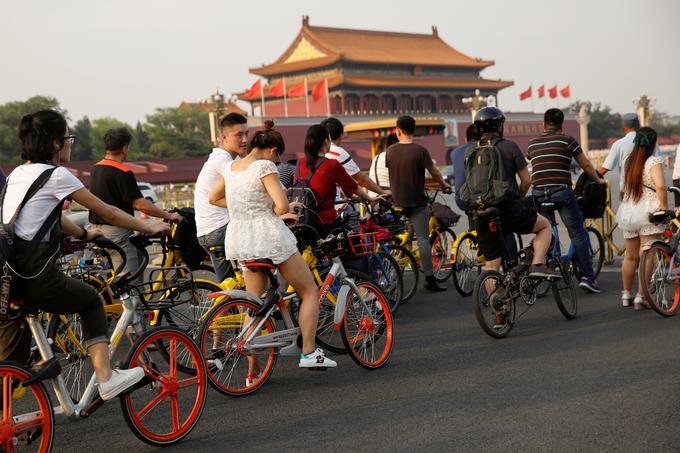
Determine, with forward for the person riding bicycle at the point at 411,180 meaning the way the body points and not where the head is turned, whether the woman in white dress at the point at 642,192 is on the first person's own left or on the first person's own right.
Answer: on the first person's own right

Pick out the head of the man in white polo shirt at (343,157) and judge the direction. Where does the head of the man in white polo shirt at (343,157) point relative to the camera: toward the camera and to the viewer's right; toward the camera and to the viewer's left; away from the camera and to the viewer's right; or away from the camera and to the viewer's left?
away from the camera and to the viewer's right

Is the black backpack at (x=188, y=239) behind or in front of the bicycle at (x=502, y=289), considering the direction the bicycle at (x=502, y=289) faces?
behind

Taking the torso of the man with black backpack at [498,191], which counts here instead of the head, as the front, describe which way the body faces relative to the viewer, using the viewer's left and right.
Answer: facing away from the viewer and to the right of the viewer

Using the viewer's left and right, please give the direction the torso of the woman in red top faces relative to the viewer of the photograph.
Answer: facing away from the viewer and to the right of the viewer

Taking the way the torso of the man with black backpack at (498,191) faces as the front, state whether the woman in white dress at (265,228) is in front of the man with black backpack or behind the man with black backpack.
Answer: behind

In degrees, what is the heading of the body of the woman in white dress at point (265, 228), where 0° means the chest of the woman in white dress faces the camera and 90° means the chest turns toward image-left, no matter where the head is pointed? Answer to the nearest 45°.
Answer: approximately 225°

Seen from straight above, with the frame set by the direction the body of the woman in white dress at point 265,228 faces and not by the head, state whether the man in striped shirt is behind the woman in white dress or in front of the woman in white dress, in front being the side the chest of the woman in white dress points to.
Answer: in front

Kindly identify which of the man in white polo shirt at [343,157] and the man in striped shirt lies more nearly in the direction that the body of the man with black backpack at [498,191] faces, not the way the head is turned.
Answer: the man in striped shirt

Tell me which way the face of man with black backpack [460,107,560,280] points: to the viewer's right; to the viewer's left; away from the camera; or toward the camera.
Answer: away from the camera

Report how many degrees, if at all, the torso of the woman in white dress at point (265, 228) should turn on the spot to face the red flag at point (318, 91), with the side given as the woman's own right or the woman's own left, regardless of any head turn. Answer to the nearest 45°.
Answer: approximately 45° to the woman's own left

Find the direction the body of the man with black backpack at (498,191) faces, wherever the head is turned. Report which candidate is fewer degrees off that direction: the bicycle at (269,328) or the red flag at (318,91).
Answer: the red flag

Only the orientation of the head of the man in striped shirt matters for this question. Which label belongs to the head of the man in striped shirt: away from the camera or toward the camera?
away from the camera
